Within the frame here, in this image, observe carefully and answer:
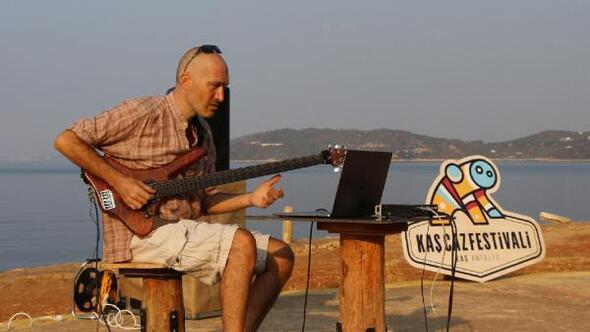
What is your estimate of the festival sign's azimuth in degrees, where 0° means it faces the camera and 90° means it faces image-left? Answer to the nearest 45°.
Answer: approximately 0°

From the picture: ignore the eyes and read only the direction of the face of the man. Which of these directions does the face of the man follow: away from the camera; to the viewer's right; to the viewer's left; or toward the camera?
to the viewer's right
